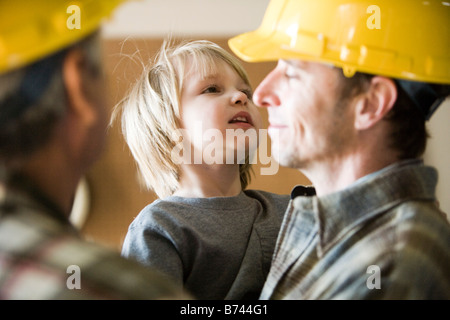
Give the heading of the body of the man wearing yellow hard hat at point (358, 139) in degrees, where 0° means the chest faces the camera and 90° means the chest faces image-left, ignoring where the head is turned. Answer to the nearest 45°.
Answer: approximately 90°

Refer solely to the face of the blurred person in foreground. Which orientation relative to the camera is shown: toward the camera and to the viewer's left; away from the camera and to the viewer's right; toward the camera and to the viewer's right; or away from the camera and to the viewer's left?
away from the camera and to the viewer's right

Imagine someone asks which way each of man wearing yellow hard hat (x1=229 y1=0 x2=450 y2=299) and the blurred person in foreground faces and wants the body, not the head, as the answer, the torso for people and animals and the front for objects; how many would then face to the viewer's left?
1

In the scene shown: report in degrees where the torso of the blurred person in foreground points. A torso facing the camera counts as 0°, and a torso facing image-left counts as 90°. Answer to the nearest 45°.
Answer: approximately 225°

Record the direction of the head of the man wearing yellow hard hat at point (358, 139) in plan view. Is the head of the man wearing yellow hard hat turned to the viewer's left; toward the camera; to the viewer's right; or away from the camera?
to the viewer's left
